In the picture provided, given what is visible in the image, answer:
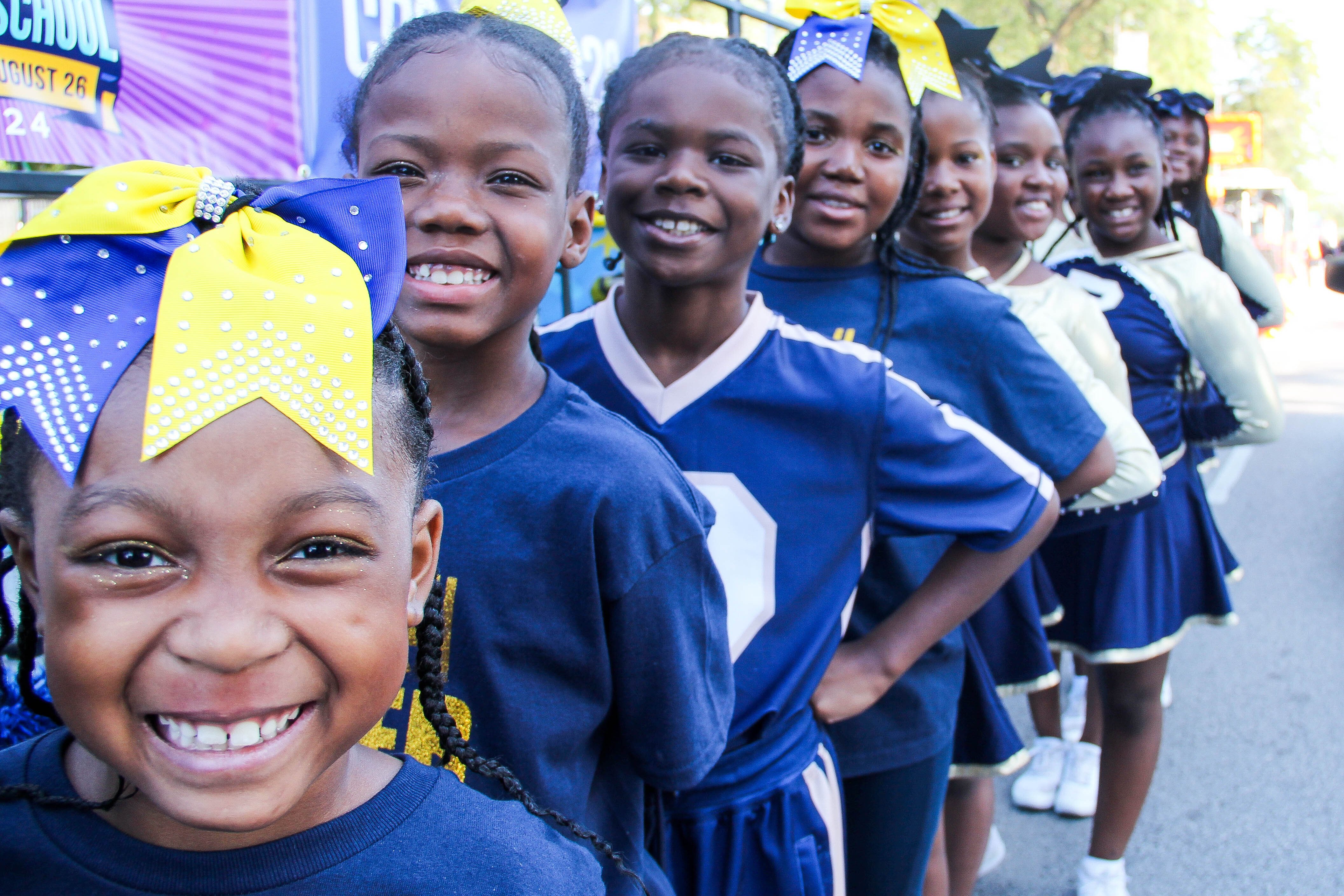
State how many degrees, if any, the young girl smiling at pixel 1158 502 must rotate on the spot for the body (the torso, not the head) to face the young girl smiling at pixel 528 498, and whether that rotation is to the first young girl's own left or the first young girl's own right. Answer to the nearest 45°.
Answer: approximately 45° to the first young girl's own left

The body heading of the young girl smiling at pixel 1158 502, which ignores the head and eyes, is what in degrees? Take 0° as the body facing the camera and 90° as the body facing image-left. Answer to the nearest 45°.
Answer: approximately 45°

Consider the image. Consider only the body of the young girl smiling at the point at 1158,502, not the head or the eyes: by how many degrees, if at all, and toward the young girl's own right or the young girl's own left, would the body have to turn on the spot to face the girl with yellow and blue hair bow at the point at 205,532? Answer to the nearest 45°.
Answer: approximately 45° to the young girl's own left

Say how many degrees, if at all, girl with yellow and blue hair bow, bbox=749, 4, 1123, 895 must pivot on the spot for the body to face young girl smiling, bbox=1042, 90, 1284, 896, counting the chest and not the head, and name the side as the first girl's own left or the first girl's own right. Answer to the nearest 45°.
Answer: approximately 180°

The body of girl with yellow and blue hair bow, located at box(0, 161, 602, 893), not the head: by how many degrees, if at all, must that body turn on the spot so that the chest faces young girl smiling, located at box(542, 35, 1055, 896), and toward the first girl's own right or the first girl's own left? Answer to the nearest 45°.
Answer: approximately 135° to the first girl's own left

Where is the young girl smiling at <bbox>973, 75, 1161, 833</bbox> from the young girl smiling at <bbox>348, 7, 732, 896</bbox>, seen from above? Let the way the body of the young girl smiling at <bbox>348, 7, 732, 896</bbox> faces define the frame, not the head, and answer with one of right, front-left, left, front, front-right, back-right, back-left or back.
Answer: back
